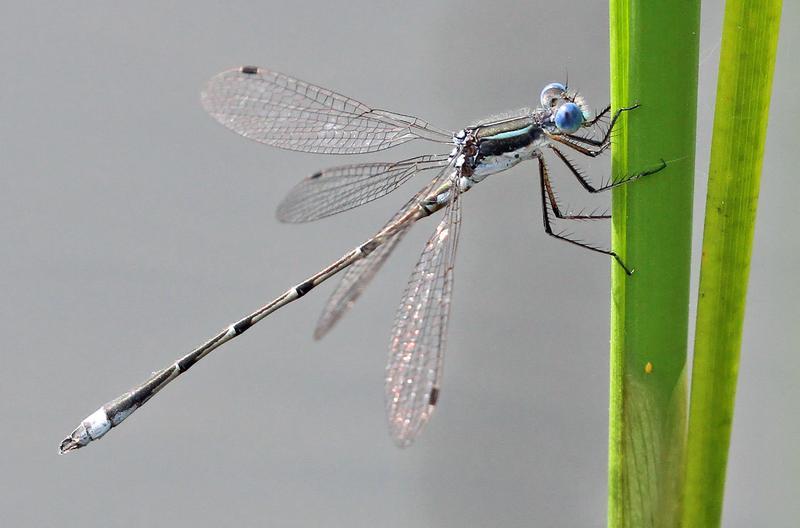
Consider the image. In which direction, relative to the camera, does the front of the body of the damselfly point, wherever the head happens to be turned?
to the viewer's right
